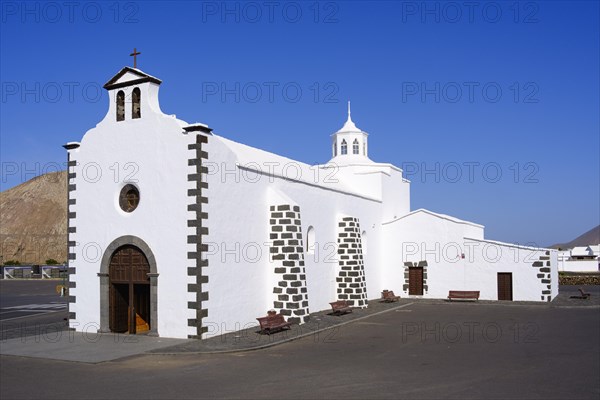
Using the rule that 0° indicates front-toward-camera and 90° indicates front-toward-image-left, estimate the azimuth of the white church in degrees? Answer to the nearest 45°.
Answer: approximately 45°

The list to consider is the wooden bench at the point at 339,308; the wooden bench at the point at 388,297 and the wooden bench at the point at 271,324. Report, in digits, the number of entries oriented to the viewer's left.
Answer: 0

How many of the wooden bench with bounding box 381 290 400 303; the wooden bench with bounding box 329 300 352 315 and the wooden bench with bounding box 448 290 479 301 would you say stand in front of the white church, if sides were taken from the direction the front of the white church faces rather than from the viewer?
0

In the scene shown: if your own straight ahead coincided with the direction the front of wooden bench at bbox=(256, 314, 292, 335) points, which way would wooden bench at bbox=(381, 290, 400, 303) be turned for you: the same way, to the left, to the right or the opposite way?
the same way

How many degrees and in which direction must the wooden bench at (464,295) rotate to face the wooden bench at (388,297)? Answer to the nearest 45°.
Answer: approximately 90° to its right

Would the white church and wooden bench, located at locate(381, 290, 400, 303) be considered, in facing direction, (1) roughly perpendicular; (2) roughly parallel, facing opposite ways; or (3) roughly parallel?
roughly perpendicular

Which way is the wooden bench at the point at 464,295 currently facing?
toward the camera

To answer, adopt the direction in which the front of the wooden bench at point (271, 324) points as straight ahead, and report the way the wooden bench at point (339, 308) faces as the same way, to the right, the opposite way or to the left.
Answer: the same way

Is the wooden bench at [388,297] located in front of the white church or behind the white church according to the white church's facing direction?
behind

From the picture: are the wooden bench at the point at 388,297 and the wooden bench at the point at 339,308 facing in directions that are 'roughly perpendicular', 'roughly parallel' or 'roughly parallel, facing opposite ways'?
roughly parallel

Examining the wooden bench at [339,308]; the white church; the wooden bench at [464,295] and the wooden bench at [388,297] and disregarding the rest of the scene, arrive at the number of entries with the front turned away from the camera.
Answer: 0

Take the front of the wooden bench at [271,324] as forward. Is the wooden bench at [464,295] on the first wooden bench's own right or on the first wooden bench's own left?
on the first wooden bench's own left

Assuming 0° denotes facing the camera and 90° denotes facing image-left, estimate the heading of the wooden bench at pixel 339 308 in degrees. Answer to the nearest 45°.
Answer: approximately 315°

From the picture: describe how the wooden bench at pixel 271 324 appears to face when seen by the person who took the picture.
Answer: facing the viewer and to the right of the viewer
